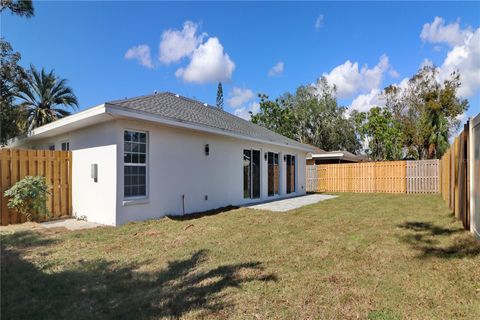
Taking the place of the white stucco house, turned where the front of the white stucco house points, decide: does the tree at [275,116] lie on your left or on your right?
on your right

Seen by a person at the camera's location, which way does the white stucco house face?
facing away from the viewer and to the left of the viewer

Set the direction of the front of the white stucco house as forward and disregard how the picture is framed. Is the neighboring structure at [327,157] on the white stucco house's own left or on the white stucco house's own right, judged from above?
on the white stucco house's own right

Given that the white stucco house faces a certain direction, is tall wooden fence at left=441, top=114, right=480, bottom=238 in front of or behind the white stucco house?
behind

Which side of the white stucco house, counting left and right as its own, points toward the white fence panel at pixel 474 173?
back

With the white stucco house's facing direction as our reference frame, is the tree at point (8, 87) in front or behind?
in front

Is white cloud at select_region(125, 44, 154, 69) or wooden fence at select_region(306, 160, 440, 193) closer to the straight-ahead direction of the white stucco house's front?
the white cloud
